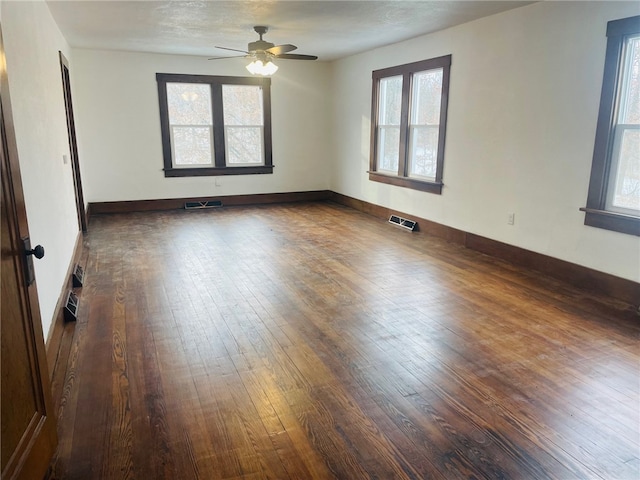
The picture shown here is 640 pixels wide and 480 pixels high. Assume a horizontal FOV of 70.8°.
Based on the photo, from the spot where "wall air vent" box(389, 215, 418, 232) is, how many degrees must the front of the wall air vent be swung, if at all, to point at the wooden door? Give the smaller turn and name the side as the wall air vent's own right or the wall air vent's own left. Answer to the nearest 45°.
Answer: approximately 45° to the wall air vent's own left

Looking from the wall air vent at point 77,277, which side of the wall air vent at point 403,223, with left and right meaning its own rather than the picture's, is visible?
front

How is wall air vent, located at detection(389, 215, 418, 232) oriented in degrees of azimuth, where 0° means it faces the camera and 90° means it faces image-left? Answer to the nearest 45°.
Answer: approximately 45°

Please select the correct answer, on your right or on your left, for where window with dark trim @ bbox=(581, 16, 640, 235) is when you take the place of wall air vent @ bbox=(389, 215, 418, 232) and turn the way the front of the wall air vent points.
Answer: on your left

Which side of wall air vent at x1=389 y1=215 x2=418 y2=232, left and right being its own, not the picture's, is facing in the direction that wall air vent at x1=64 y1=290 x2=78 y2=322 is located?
front

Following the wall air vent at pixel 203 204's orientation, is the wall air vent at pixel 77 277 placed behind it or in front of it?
in front

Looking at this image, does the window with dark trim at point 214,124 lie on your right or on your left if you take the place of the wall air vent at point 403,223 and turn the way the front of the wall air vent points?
on your right

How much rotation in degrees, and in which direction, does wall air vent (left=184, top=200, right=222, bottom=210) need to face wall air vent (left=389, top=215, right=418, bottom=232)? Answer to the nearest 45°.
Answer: approximately 45° to its left

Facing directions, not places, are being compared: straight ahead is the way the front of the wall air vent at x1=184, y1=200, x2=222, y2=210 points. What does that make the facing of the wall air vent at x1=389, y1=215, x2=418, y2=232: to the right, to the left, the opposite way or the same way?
to the right

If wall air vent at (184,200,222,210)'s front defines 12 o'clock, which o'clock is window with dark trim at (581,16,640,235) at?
The window with dark trim is roughly at 11 o'clock from the wall air vent.

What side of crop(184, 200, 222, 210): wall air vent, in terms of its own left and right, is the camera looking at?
front

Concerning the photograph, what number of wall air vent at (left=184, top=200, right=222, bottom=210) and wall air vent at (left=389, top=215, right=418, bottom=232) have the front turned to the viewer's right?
0

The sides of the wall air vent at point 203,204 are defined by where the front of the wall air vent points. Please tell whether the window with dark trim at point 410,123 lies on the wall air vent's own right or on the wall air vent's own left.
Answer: on the wall air vent's own left

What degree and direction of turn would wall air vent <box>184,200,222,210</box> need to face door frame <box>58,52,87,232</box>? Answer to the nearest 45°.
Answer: approximately 45° to its right

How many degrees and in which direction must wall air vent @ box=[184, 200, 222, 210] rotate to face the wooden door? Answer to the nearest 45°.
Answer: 0° — it already faces it

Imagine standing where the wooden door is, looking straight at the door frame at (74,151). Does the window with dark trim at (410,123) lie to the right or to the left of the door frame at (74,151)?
right
